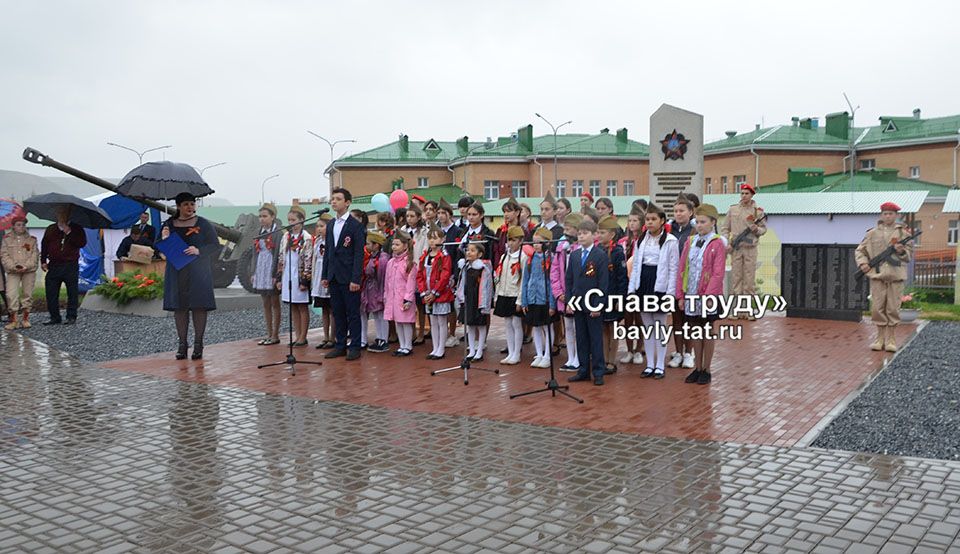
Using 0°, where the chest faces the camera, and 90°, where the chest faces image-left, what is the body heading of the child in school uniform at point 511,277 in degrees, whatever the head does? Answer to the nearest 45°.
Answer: approximately 45°

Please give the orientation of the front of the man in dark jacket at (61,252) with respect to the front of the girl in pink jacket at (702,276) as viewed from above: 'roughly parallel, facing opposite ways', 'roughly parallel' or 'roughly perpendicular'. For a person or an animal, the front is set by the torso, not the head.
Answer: roughly perpendicular

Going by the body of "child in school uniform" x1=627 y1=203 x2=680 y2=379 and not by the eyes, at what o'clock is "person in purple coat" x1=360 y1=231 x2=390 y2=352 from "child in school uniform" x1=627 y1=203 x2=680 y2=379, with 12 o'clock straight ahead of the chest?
"person in purple coat" x1=360 y1=231 x2=390 y2=352 is roughly at 2 o'clock from "child in school uniform" x1=627 y1=203 x2=680 y2=379.

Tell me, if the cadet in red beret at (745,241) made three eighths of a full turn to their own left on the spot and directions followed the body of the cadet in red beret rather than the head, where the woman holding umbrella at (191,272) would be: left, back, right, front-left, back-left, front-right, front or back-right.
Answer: back

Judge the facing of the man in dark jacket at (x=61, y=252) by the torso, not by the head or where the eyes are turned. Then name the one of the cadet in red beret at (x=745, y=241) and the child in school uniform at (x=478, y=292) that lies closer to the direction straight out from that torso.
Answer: the child in school uniform

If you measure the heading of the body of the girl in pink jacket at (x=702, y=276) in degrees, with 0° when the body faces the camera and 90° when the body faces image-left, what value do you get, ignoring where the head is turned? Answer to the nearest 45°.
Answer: approximately 45°

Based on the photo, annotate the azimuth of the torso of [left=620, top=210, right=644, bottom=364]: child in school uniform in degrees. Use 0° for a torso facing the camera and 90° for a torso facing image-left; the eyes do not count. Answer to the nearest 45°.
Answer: approximately 45°

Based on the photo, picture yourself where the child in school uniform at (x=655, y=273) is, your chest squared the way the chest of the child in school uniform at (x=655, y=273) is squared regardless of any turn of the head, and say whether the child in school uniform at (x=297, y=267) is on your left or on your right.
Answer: on your right

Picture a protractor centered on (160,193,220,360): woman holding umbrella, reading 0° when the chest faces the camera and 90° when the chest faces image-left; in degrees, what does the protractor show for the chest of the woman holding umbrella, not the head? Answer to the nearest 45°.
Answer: approximately 0°

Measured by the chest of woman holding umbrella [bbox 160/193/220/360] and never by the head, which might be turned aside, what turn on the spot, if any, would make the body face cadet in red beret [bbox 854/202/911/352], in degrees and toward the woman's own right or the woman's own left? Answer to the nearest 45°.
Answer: approximately 90° to the woman's own left

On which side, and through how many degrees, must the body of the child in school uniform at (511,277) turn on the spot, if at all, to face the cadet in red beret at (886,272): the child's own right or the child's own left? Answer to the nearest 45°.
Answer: approximately 135° to the child's own left

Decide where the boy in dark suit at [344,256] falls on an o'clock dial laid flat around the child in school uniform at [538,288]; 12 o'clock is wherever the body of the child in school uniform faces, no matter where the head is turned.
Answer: The boy in dark suit is roughly at 2 o'clock from the child in school uniform.

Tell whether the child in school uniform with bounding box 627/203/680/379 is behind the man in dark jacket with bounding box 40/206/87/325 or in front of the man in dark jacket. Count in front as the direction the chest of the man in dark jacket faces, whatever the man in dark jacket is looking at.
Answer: in front
